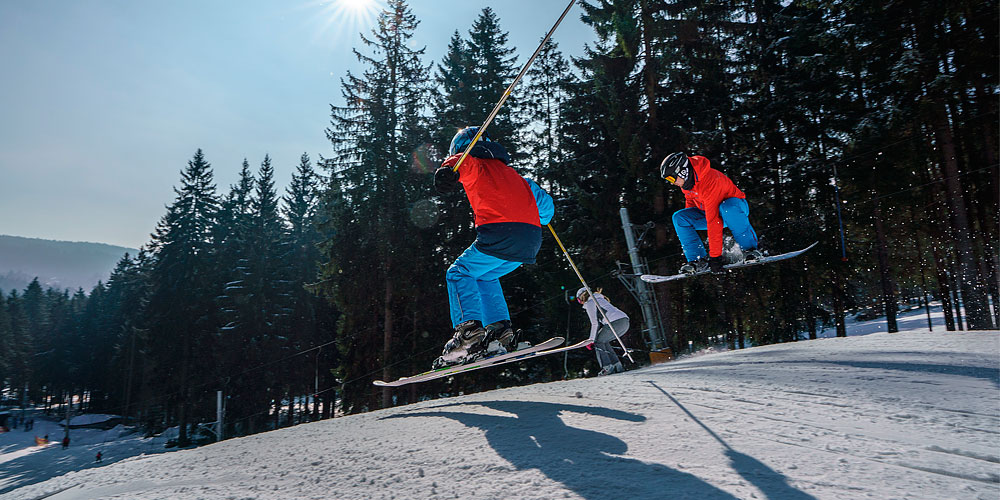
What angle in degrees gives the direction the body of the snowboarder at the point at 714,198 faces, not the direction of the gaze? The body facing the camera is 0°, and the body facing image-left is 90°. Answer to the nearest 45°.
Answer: approximately 45°

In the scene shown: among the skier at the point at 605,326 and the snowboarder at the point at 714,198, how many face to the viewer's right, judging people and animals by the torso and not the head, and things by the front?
0

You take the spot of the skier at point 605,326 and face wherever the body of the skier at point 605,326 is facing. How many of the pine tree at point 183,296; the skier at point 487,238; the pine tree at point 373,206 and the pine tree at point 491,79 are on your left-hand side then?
1

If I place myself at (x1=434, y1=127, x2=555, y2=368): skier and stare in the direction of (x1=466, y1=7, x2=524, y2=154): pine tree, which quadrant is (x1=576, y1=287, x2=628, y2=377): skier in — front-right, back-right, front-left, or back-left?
front-right

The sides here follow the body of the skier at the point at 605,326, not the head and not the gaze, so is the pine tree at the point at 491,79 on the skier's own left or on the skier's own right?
on the skier's own right

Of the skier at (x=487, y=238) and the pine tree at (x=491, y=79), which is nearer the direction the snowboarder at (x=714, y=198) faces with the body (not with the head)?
the skier

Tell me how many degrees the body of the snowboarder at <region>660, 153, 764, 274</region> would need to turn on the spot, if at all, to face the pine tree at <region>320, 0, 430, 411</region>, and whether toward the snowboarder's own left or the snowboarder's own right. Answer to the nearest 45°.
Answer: approximately 90° to the snowboarder's own right

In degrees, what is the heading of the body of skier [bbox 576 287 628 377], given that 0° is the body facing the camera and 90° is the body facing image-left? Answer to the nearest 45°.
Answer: approximately 90°

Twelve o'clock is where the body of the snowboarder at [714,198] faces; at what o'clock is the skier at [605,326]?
the skier at [605,326] is roughly at 3 o'clock from the snowboarder at [714,198].

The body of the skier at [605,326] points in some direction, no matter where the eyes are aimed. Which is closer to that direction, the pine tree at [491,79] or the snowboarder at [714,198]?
the pine tree

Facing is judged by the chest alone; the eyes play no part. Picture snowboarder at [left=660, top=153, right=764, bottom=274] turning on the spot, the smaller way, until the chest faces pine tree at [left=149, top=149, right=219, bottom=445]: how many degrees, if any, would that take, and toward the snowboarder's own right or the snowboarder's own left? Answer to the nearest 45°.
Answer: approximately 90° to the snowboarder's own right

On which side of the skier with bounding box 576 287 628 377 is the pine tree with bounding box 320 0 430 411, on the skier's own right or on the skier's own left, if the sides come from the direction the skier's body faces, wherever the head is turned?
on the skier's own right

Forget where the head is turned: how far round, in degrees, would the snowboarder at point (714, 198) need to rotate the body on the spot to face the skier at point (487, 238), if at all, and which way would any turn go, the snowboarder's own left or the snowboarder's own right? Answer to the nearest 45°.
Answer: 0° — they already face them
